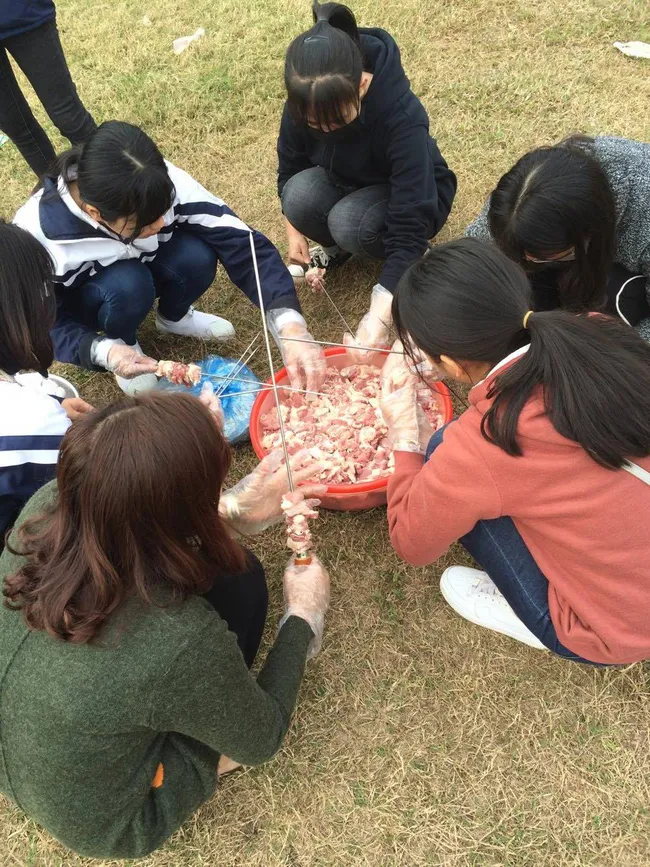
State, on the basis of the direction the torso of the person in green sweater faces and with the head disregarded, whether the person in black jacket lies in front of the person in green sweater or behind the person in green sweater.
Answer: in front

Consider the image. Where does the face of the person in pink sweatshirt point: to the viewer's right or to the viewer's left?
to the viewer's left

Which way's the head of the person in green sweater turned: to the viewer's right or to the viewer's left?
to the viewer's right

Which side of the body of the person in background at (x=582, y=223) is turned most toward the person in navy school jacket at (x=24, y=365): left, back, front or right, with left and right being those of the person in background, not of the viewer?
front

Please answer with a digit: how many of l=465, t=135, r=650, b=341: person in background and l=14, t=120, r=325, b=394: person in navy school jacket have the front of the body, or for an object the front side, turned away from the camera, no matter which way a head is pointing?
0

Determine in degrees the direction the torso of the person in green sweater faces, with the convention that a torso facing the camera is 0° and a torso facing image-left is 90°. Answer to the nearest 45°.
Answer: approximately 225°

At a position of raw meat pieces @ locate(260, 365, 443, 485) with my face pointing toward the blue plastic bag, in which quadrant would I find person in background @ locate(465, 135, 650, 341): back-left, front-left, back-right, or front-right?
back-right

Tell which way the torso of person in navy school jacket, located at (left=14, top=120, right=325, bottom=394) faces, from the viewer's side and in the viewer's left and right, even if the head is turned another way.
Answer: facing the viewer and to the right of the viewer

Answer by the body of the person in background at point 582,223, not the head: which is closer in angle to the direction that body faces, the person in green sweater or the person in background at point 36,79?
the person in green sweater

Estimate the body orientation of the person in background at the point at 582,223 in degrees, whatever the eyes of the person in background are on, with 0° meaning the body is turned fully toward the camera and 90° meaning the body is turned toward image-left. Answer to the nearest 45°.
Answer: approximately 45°

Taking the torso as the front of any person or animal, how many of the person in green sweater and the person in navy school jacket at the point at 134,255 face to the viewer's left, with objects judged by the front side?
0

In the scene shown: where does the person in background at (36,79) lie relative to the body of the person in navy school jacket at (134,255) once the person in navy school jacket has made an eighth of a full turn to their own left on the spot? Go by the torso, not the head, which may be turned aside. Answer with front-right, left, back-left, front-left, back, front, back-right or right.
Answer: left

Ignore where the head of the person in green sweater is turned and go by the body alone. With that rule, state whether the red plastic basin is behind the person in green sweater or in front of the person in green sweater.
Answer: in front

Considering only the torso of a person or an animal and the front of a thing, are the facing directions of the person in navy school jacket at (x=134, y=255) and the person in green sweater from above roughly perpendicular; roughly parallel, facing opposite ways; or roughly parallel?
roughly perpendicular

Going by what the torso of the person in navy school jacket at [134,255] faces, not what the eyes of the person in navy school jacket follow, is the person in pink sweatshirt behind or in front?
in front
